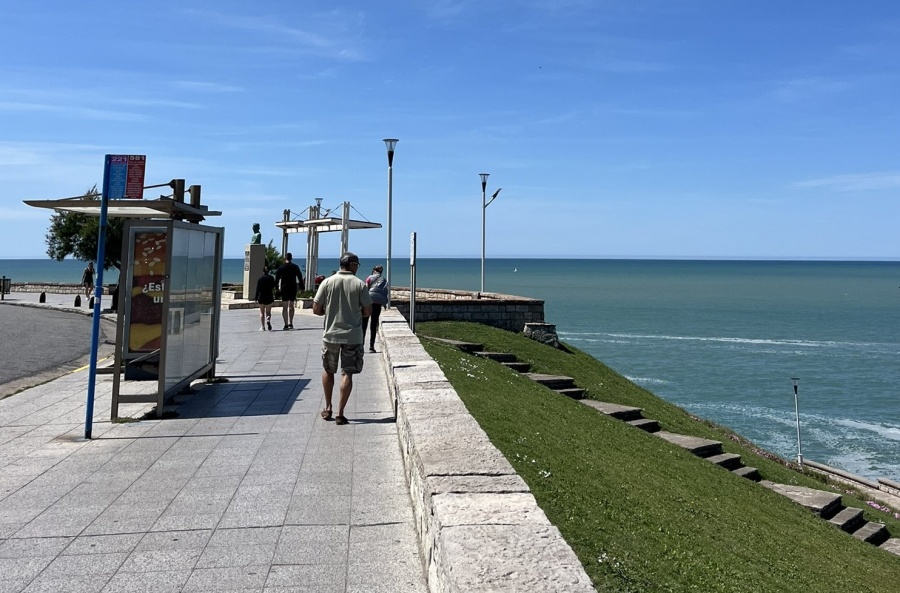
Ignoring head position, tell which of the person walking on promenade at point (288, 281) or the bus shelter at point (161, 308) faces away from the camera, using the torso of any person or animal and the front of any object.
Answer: the person walking on promenade

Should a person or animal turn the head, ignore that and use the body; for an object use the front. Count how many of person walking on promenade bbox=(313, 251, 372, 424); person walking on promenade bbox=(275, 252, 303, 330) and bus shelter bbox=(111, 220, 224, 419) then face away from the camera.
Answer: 2

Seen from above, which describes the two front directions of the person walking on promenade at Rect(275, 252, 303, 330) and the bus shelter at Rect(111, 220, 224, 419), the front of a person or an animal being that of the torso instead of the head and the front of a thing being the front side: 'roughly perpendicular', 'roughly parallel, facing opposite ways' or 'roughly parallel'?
roughly perpendicular

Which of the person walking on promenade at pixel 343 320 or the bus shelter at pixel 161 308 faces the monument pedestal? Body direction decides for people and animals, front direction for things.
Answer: the person walking on promenade

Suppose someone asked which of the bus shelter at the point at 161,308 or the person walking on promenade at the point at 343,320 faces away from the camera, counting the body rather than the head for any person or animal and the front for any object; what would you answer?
the person walking on promenade

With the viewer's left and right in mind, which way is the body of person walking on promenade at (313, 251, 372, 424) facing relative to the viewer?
facing away from the viewer

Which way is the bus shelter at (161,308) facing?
to the viewer's left

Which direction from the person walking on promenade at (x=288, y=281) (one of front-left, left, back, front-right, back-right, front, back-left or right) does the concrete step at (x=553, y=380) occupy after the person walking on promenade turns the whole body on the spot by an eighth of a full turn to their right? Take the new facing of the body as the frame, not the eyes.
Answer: right

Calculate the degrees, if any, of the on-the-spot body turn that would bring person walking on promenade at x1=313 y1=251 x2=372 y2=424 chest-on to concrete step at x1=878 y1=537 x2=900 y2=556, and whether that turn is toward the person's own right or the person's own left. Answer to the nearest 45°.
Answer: approximately 90° to the person's own right

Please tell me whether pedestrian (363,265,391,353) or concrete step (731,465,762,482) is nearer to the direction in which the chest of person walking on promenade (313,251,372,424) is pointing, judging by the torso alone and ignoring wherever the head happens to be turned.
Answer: the pedestrian

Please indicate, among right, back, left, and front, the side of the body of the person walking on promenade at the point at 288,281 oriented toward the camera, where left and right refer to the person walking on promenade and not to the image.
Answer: back

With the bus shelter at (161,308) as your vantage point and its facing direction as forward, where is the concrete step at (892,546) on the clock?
The concrete step is roughly at 6 o'clock from the bus shelter.
